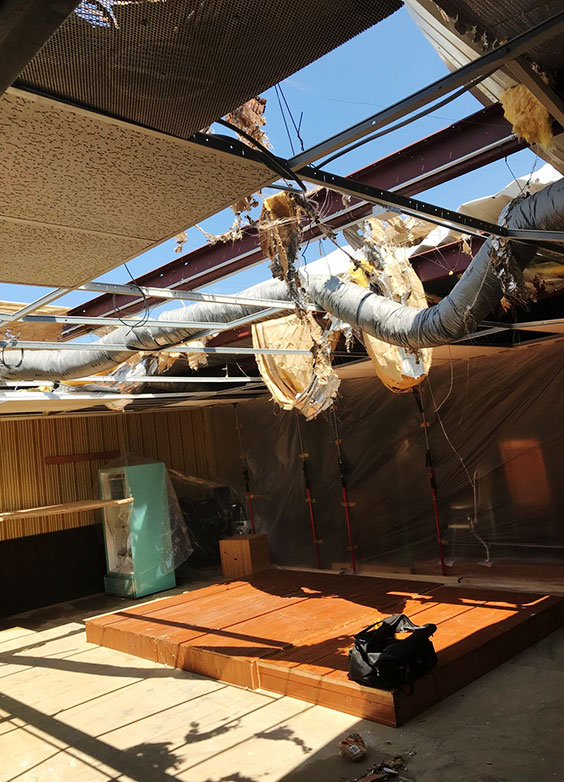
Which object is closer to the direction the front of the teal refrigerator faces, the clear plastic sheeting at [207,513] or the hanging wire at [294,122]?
the hanging wire

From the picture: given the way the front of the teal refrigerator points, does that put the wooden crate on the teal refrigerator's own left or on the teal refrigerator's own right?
on the teal refrigerator's own left

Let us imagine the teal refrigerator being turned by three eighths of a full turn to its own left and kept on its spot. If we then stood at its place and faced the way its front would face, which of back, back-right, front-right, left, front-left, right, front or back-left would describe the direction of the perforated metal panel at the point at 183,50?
right

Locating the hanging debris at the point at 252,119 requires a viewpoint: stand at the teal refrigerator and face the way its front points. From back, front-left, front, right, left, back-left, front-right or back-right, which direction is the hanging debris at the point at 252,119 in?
front-left

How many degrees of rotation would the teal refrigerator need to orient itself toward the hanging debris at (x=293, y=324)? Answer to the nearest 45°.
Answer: approximately 45° to its left

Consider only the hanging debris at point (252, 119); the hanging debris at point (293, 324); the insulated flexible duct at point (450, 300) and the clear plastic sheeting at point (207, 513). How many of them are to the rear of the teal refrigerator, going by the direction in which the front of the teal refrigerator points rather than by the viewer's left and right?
1

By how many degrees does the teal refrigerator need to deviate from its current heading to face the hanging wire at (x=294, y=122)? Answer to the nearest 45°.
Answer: approximately 45° to its left
